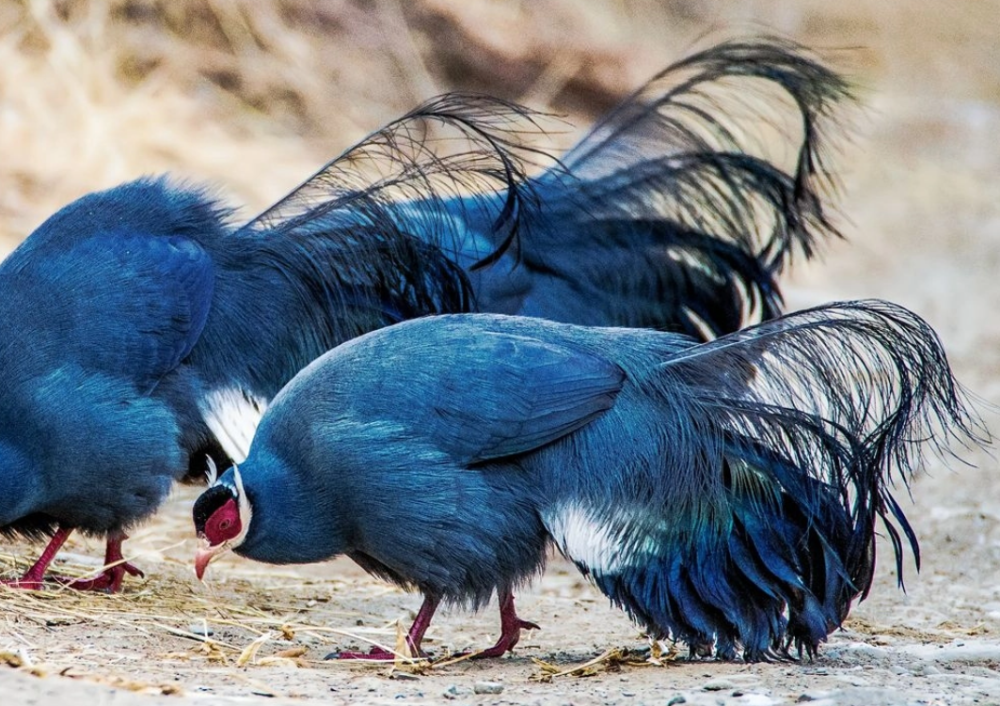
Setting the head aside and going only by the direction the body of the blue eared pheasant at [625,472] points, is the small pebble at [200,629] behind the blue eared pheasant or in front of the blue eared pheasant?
in front

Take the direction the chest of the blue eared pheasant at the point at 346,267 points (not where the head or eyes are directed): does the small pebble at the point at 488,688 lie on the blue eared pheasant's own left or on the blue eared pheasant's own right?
on the blue eared pheasant's own left

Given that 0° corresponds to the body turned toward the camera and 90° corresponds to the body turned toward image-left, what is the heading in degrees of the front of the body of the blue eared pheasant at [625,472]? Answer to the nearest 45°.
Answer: approximately 90°

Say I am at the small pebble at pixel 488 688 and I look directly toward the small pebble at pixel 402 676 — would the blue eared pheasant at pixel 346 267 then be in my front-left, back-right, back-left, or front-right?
front-right

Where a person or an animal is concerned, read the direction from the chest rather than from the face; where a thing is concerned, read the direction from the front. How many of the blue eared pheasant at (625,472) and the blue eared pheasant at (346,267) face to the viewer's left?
2

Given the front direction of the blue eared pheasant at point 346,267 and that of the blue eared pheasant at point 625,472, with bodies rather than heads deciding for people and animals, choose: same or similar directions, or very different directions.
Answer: same or similar directions

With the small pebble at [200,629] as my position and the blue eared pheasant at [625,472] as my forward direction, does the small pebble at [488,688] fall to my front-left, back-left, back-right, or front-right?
front-right

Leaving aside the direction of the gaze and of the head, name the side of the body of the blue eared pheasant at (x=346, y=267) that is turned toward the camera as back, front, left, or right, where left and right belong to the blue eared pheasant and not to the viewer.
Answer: left
